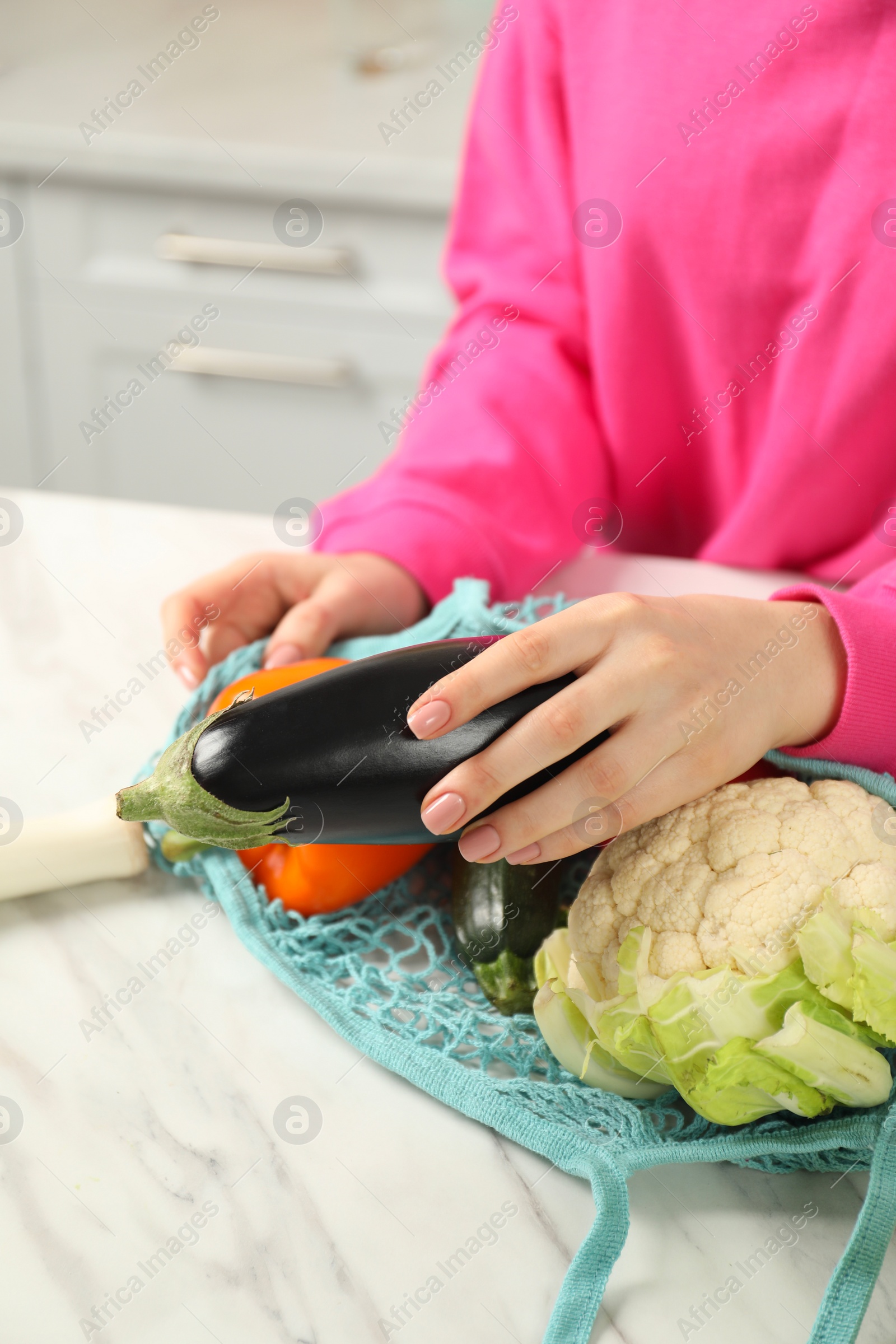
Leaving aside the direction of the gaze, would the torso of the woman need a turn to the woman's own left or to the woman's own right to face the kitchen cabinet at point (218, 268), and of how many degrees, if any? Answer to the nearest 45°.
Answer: approximately 135° to the woman's own right

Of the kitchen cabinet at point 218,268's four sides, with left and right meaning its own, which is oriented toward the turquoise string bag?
front

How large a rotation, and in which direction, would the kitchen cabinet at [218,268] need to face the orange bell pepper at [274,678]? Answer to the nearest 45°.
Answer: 0° — it already faces it

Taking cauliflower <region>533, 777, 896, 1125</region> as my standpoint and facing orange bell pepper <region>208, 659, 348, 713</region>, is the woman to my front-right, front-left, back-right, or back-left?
front-right

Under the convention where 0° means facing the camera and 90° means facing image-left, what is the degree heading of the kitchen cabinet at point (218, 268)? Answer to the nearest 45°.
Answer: approximately 0°

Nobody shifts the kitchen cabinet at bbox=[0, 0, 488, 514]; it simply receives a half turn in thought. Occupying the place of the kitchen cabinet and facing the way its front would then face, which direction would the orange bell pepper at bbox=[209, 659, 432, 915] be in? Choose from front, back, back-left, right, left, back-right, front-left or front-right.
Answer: back

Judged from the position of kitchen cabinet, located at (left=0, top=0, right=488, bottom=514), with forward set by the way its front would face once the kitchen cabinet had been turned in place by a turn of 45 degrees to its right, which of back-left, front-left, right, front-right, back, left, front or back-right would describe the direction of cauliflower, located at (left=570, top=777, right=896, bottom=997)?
front-left

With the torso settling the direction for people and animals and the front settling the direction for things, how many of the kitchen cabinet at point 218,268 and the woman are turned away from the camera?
0

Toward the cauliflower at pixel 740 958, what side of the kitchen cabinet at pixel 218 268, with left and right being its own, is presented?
front

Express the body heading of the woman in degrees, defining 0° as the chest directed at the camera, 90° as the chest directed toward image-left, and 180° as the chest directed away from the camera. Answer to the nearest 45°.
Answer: approximately 45°

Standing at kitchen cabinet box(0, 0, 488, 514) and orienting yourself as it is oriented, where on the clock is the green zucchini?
The green zucchini is roughly at 12 o'clock from the kitchen cabinet.
